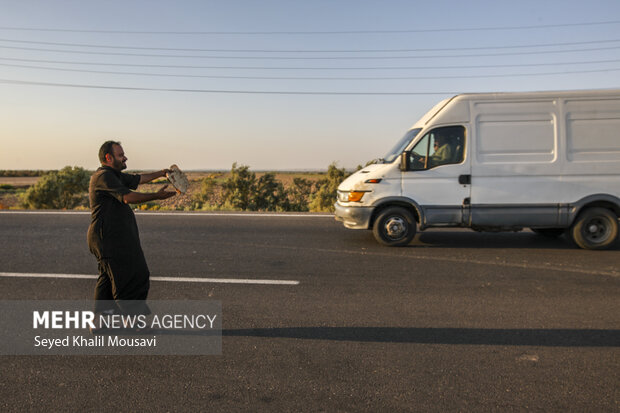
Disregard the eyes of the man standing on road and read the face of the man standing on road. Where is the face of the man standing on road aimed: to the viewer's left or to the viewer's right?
to the viewer's right

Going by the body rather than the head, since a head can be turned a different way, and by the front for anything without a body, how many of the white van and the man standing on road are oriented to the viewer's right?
1

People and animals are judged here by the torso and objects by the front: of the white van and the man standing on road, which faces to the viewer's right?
the man standing on road

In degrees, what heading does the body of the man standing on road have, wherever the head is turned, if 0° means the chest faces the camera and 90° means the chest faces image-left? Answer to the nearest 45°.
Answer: approximately 270°

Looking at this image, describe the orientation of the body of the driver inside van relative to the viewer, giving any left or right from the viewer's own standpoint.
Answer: facing to the left of the viewer

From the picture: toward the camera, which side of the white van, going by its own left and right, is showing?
left

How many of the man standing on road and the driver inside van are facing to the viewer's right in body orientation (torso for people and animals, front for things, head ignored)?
1
